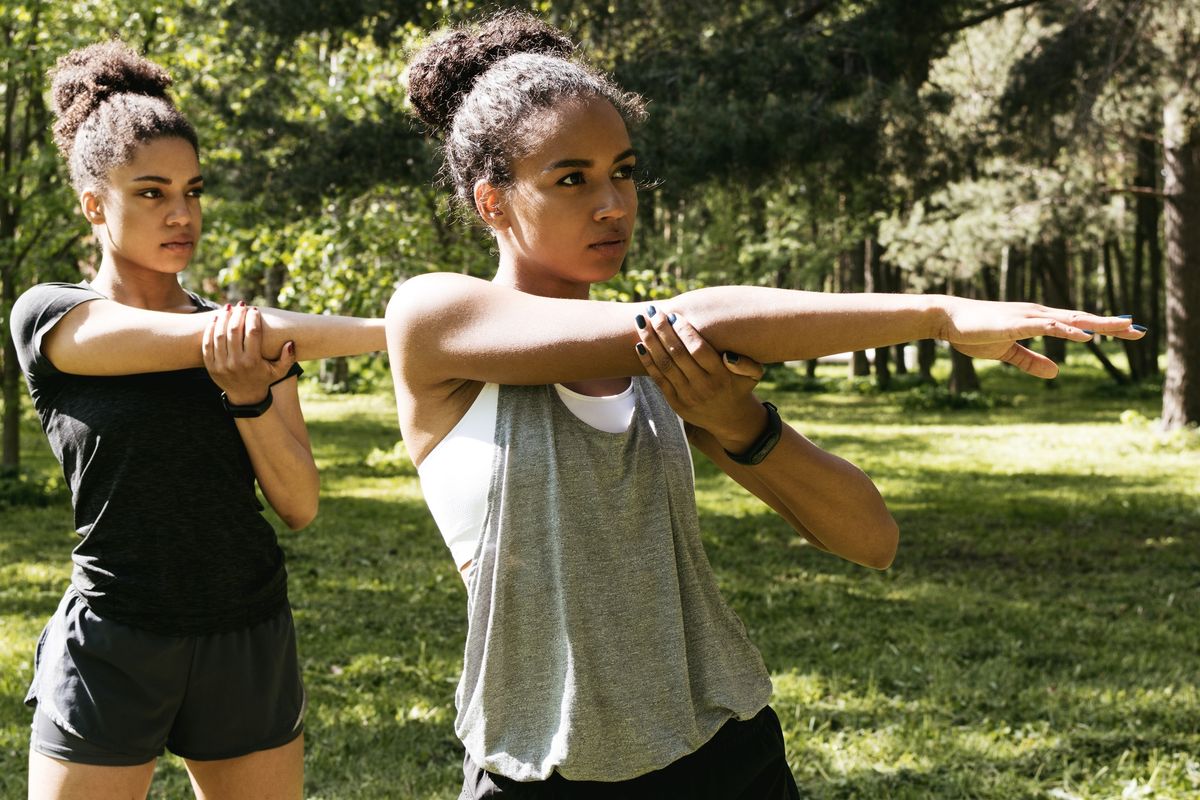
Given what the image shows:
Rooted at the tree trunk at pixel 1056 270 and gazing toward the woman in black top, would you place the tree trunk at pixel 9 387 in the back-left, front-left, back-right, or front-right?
front-right

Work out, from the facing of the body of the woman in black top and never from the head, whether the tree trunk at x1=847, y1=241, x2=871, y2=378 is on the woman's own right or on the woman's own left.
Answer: on the woman's own left

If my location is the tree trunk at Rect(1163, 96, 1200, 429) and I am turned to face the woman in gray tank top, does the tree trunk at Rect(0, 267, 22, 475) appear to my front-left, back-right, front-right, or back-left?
front-right

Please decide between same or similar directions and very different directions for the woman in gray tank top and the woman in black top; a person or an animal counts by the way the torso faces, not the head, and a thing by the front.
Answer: same or similar directions

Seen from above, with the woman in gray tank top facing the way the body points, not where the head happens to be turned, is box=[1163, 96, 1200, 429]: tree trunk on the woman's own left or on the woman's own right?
on the woman's own left

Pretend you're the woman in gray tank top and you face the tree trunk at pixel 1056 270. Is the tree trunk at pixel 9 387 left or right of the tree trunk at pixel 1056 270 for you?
left

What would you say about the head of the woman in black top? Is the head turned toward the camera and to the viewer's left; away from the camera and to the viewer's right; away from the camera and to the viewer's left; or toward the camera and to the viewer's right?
toward the camera and to the viewer's right

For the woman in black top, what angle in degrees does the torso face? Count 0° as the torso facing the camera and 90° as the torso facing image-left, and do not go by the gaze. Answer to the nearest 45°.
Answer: approximately 315°

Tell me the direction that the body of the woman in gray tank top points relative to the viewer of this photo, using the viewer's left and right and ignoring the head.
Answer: facing the viewer and to the right of the viewer

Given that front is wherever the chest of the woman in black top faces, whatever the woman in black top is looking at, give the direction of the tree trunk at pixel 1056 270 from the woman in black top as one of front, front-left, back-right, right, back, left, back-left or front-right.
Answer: left

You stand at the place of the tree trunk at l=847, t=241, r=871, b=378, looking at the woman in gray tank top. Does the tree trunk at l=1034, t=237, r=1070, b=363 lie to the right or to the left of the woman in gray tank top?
left

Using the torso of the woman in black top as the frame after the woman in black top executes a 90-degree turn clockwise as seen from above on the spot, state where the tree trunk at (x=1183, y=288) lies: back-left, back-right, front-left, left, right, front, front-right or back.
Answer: back

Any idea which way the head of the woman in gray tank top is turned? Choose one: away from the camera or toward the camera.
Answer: toward the camera

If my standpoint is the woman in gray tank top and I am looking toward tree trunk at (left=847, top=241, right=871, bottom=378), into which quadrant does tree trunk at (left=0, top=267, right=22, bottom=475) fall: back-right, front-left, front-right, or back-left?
front-left

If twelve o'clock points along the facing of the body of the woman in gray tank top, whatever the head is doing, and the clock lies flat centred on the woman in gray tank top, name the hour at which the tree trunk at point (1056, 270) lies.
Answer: The tree trunk is roughly at 8 o'clock from the woman in gray tank top.
